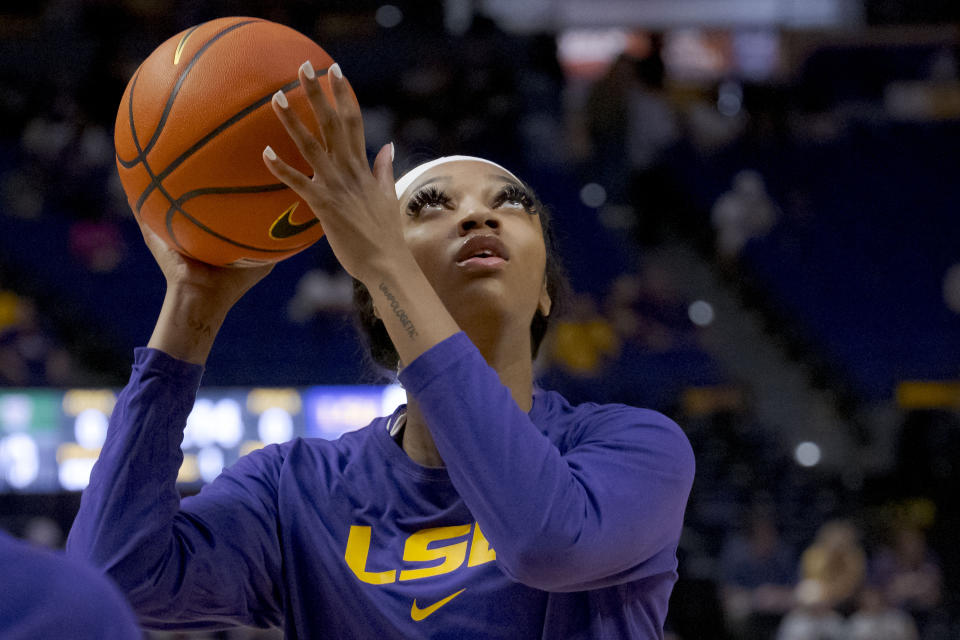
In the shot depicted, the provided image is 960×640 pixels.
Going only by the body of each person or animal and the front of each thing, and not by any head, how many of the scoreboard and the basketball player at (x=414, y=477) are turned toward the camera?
2

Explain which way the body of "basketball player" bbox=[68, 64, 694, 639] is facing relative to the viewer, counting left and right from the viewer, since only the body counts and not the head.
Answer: facing the viewer

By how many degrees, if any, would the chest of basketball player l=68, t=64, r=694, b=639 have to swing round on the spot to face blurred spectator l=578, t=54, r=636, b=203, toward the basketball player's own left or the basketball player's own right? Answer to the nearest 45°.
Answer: approximately 180°

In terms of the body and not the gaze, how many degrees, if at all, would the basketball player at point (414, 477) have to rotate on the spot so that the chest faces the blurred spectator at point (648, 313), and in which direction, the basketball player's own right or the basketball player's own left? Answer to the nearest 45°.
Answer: approximately 180°

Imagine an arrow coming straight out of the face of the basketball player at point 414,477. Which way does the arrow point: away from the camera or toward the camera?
toward the camera

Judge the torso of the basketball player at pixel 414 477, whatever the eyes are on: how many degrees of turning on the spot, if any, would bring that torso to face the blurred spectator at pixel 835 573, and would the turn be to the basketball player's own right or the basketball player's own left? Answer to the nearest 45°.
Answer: approximately 135° to the basketball player's own left

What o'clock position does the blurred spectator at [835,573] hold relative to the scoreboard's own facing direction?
The blurred spectator is roughly at 10 o'clock from the scoreboard.

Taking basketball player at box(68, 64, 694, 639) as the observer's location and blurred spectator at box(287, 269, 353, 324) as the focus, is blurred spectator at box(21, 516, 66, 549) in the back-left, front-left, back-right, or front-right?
front-left

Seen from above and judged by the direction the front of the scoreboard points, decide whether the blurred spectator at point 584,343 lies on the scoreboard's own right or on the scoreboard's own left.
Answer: on the scoreboard's own left

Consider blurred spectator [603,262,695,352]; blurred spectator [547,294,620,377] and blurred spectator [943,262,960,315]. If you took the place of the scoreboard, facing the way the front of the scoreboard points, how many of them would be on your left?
3

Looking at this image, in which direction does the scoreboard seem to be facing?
toward the camera

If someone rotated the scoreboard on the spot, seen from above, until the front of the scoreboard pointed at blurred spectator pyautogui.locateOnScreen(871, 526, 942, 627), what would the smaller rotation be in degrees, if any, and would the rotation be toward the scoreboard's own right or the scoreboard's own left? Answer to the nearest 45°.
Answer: approximately 45° to the scoreboard's own left

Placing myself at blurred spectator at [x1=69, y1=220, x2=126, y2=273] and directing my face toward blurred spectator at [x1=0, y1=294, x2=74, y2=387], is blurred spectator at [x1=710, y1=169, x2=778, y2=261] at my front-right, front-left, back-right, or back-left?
back-left

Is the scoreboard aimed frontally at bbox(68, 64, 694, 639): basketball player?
yes

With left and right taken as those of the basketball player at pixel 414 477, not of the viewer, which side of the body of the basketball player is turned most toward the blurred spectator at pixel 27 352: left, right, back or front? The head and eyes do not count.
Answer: back

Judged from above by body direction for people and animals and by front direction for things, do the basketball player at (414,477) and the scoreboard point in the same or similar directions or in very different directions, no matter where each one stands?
same or similar directions
